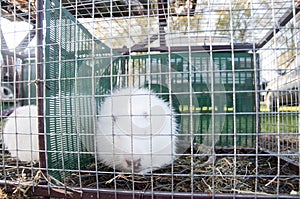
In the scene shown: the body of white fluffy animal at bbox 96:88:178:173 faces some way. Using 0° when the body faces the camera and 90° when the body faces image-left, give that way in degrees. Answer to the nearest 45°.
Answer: approximately 0°

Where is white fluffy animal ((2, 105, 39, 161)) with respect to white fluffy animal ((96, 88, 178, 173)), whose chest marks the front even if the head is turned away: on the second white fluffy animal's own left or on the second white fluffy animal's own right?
on the second white fluffy animal's own right
